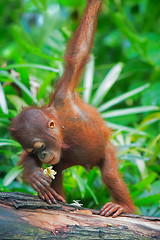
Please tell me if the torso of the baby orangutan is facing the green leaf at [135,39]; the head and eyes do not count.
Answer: no

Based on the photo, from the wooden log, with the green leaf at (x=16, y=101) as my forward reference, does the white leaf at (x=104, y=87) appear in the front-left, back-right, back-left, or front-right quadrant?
front-right

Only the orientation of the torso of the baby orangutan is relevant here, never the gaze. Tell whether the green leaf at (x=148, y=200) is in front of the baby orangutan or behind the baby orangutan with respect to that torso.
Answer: behind

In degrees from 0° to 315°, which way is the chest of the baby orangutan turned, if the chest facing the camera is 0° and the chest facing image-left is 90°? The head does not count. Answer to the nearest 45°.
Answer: approximately 45°

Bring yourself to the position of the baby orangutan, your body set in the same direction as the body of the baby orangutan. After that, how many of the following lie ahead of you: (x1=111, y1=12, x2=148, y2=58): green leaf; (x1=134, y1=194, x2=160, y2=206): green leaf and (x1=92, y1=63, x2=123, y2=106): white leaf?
0

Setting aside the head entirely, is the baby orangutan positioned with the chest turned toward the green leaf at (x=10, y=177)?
no
